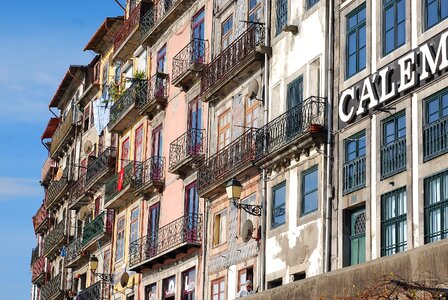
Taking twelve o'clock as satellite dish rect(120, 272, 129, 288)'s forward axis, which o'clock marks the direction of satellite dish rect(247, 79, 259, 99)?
satellite dish rect(247, 79, 259, 99) is roughly at 10 o'clock from satellite dish rect(120, 272, 129, 288).

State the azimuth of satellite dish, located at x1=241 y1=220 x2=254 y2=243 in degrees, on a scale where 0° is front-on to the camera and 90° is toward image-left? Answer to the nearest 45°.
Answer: approximately 45°
